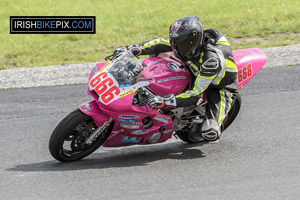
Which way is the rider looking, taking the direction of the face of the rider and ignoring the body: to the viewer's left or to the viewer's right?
to the viewer's left
